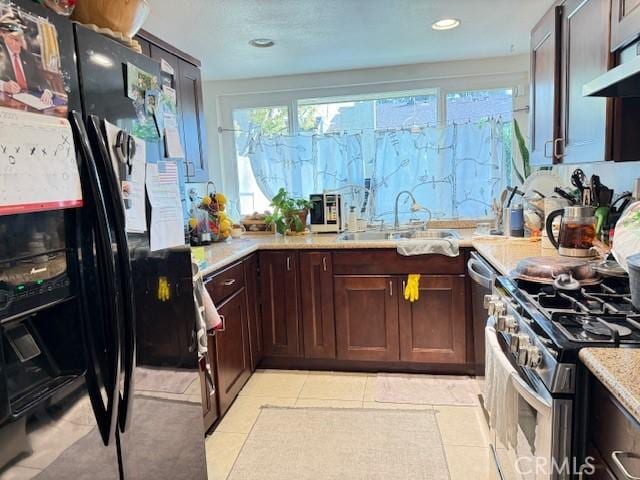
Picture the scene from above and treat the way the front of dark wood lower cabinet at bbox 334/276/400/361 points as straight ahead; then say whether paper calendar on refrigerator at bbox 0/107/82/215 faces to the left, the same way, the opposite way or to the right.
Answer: to the left

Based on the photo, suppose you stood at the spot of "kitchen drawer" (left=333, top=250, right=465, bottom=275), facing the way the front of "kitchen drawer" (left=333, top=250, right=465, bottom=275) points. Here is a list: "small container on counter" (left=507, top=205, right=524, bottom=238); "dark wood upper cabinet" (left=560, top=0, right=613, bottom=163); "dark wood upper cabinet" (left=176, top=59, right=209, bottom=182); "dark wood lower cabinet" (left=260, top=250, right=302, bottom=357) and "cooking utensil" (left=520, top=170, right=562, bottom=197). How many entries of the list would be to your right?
2

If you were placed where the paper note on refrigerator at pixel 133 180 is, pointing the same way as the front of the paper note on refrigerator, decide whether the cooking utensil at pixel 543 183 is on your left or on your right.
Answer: on your left

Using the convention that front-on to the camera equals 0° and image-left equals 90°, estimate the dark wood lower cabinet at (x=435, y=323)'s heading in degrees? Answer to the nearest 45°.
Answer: approximately 0°

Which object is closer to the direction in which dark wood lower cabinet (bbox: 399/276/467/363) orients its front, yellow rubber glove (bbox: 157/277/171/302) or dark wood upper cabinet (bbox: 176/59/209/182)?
the yellow rubber glove

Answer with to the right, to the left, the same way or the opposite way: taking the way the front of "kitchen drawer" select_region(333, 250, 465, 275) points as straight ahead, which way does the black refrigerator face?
to the left
